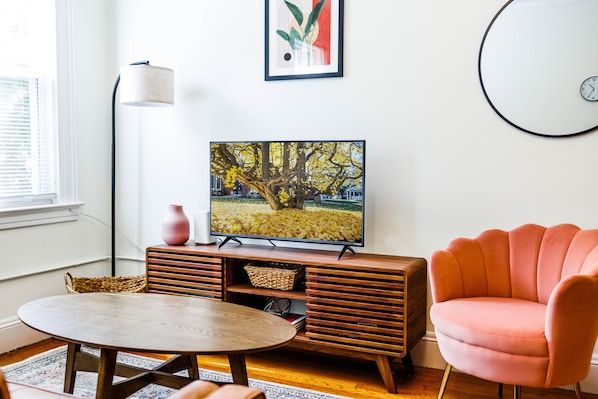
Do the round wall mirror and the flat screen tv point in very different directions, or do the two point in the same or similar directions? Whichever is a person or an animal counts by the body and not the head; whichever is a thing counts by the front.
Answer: same or similar directions

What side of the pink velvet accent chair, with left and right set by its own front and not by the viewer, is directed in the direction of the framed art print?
right

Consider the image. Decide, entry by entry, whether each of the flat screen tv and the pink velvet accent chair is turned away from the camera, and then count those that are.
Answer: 0

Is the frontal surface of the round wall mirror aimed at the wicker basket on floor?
no

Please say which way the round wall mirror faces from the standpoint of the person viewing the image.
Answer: facing the viewer

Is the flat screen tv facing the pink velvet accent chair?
no

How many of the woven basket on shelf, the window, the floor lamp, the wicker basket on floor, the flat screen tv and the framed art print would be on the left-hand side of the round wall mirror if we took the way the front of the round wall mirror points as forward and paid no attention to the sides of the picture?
0

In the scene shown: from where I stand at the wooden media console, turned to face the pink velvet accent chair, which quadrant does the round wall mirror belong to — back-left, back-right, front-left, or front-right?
front-left

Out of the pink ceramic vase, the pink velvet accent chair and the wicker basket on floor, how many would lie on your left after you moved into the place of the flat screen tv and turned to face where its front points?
1

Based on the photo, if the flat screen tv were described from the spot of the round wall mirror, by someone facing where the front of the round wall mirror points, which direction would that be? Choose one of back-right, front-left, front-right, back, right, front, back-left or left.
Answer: right

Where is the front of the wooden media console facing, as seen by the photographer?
facing the viewer and to the left of the viewer

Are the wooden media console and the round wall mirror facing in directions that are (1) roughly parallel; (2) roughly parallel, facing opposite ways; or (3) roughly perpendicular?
roughly parallel

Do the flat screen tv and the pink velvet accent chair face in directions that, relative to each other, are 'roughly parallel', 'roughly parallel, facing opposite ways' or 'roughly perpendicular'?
roughly parallel

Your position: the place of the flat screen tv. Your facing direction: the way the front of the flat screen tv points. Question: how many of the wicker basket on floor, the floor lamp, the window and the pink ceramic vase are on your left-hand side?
0

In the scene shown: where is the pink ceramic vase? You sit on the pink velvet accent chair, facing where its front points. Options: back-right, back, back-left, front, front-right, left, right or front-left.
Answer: front-right
